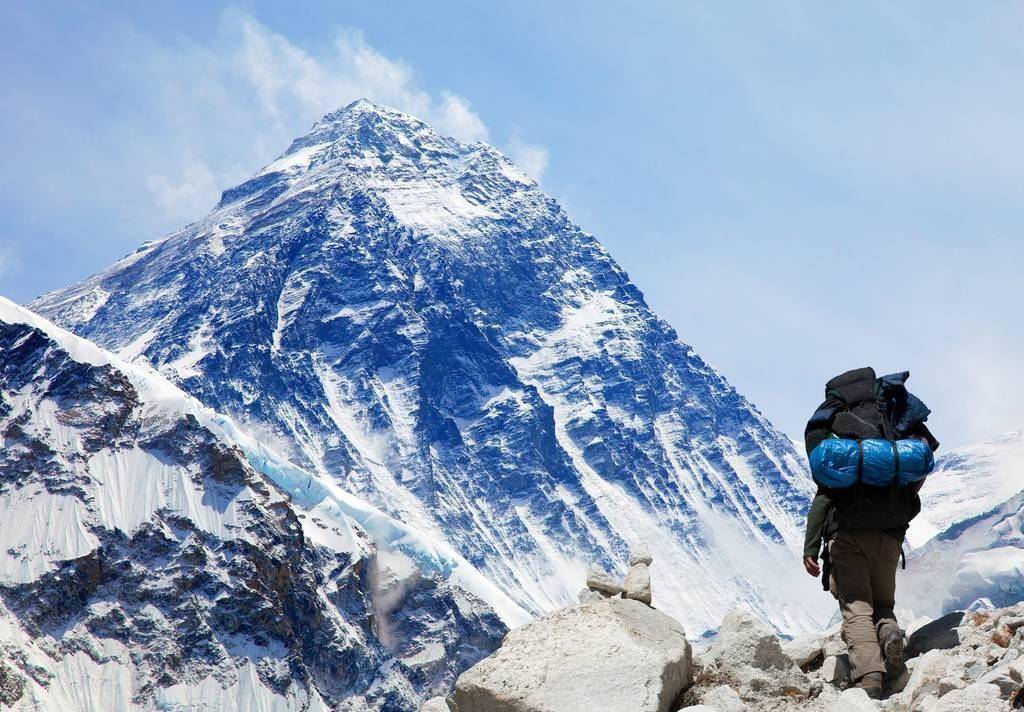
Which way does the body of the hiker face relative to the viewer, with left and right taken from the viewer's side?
facing away from the viewer

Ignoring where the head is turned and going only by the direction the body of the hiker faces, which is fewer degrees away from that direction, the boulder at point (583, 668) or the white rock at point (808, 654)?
the white rock

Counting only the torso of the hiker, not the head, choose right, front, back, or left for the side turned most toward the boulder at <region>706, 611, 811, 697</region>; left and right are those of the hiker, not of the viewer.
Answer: left

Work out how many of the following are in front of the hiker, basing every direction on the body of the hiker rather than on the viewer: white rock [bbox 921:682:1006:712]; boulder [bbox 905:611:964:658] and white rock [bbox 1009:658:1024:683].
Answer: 1

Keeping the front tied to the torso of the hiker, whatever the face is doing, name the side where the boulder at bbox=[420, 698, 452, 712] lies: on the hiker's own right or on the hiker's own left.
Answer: on the hiker's own left

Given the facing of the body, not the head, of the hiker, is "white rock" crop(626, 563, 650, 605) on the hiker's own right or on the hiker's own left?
on the hiker's own left

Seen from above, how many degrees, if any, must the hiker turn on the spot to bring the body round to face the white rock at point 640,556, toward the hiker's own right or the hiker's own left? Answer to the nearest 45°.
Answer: approximately 45° to the hiker's own left
